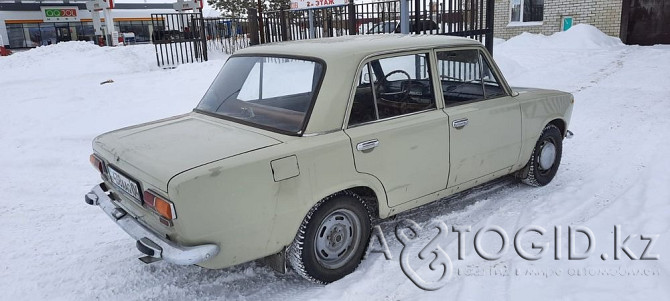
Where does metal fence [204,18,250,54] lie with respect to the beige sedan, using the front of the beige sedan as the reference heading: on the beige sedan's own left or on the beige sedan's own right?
on the beige sedan's own left

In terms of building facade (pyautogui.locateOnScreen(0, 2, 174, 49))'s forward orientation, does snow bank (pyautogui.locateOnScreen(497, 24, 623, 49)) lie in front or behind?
in front

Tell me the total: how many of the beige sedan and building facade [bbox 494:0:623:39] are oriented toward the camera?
1

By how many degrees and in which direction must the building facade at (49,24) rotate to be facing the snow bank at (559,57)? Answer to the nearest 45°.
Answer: approximately 45° to its left

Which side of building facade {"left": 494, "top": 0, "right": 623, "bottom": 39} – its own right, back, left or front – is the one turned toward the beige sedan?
front

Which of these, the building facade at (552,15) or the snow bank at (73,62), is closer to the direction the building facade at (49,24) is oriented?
the snow bank

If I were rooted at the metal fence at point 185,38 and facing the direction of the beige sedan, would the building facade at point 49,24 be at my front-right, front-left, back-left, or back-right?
back-right

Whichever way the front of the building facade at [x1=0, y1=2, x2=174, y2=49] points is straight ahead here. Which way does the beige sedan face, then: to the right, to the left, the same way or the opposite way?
to the left

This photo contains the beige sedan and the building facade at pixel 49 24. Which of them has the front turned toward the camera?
the building facade

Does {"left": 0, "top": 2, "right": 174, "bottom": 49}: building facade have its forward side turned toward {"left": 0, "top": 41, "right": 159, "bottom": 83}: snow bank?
yes

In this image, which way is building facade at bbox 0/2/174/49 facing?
toward the camera

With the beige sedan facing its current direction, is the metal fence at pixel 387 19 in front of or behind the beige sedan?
in front

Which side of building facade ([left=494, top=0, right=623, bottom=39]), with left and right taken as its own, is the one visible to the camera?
front

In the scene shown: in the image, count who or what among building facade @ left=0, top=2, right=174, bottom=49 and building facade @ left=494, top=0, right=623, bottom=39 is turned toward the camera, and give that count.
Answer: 2

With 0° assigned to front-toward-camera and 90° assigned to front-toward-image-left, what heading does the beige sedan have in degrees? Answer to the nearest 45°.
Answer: approximately 225°

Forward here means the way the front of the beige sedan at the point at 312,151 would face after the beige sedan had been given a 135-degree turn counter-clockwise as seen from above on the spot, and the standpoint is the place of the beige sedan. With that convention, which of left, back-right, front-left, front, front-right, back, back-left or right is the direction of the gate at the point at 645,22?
back-right

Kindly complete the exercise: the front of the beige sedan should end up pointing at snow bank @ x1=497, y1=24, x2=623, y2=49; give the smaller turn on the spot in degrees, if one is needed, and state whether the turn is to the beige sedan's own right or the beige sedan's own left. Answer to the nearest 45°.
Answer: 0° — it already faces it
